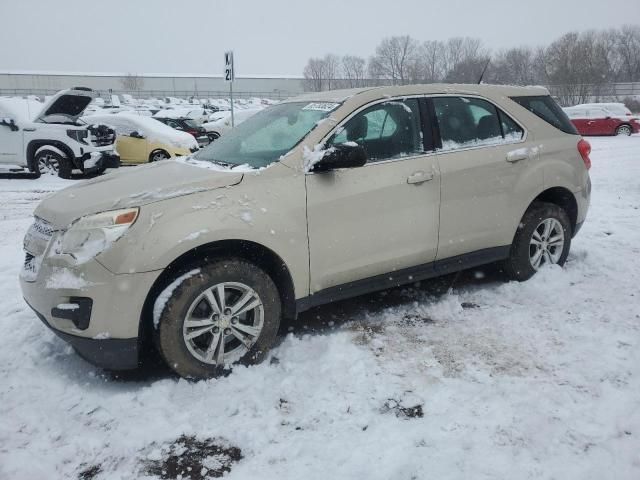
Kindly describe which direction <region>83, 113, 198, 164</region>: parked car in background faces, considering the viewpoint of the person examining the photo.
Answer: facing the viewer and to the right of the viewer

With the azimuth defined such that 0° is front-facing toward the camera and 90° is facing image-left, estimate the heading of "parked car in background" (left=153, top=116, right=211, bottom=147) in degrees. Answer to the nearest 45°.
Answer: approximately 315°

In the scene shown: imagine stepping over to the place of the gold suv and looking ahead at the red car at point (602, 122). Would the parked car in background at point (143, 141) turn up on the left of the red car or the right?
left

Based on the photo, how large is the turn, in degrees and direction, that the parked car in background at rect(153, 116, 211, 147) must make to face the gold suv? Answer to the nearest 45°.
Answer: approximately 45° to its right

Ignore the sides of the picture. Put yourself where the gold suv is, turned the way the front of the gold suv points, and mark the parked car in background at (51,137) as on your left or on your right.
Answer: on your right

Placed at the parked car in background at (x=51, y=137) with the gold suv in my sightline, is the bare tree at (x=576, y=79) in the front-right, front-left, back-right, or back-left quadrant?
back-left
